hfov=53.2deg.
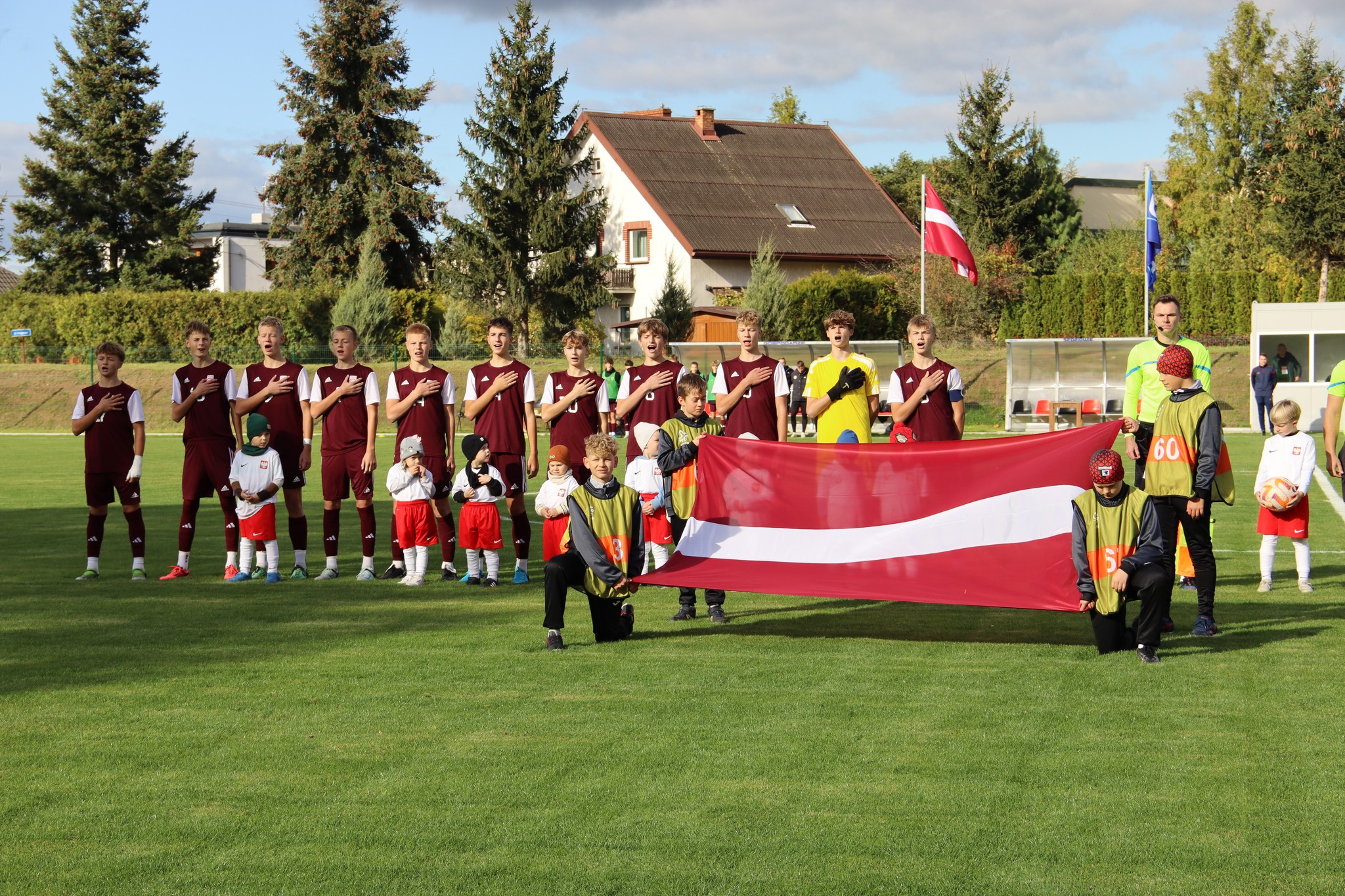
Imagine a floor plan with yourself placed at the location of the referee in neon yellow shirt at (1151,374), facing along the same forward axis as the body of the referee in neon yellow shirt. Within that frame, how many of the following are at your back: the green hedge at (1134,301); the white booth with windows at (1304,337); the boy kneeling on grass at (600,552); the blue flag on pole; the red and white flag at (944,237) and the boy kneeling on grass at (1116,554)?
4

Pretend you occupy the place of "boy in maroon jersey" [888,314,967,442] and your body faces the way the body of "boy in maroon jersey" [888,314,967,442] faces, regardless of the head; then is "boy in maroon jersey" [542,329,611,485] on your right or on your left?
on your right

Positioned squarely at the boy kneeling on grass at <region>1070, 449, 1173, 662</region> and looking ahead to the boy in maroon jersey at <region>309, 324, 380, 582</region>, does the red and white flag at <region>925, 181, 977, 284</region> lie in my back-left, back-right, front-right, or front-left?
front-right

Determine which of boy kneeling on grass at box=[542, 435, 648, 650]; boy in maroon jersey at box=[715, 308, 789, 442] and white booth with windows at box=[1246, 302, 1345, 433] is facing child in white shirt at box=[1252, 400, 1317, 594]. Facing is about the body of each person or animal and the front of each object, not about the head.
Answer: the white booth with windows

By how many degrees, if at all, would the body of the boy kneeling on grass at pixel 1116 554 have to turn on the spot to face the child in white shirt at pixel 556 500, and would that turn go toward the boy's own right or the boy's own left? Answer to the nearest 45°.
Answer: approximately 90° to the boy's own right

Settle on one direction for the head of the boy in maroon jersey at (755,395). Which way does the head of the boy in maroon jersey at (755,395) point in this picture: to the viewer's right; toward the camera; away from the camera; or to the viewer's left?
toward the camera

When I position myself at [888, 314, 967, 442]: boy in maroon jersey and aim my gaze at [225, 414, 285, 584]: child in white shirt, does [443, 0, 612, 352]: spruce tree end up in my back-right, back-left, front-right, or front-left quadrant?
front-right

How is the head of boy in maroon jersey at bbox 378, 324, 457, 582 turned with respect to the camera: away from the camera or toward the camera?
toward the camera

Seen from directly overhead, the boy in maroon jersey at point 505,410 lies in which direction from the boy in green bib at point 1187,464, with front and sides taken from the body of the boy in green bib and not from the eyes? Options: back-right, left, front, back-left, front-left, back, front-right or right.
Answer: front-right

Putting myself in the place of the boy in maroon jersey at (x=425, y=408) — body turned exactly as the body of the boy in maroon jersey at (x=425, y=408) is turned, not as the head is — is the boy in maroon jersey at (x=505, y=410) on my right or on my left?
on my left

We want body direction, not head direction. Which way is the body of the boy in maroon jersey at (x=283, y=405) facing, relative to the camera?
toward the camera

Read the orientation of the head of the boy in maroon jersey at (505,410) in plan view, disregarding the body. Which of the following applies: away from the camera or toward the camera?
toward the camera

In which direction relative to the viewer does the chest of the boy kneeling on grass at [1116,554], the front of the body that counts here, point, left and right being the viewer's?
facing the viewer

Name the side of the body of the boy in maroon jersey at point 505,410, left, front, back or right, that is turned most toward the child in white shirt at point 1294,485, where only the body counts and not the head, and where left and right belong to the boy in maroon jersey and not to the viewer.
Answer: left

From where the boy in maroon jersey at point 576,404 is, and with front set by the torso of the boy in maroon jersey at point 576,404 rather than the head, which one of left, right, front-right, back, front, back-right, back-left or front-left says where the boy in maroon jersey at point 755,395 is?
front-left

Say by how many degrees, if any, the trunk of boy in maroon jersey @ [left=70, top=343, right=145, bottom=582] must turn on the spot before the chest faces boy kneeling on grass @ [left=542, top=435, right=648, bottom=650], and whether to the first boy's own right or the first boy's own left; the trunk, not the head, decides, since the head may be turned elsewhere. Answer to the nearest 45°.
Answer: approximately 45° to the first boy's own left

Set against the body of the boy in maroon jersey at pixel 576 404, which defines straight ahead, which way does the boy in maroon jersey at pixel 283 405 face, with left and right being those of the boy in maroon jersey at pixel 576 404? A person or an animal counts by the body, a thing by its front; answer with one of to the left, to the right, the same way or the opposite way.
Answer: the same way

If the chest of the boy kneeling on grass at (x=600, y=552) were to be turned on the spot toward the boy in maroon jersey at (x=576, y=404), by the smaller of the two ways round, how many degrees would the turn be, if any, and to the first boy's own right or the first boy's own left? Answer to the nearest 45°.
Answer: approximately 180°

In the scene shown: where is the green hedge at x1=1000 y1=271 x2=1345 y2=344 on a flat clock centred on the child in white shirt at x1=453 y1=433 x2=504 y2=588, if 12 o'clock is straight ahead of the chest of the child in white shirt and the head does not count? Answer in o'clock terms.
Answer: The green hedge is roughly at 7 o'clock from the child in white shirt.

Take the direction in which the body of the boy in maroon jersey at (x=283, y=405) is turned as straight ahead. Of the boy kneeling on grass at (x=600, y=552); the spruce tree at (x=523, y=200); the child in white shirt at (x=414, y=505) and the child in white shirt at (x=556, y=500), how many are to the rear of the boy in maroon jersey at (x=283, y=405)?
1
